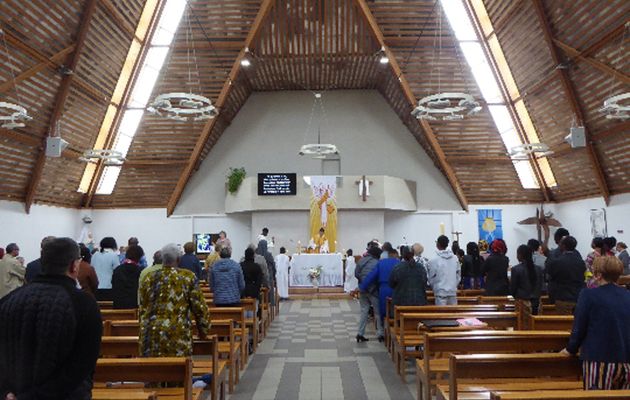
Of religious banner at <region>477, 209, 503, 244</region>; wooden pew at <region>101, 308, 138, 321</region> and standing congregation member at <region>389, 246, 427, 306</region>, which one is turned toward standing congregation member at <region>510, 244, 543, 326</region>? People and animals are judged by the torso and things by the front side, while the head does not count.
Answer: the religious banner

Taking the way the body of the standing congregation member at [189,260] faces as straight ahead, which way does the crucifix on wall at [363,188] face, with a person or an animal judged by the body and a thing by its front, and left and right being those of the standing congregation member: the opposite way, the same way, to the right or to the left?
the opposite way

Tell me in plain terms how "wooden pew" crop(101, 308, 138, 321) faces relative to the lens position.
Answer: facing away from the viewer

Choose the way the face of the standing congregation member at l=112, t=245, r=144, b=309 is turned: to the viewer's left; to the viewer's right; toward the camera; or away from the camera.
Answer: away from the camera

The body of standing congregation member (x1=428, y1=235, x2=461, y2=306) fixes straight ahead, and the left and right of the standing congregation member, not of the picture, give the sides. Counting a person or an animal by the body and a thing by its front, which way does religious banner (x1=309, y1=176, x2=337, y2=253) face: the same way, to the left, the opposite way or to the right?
the opposite way

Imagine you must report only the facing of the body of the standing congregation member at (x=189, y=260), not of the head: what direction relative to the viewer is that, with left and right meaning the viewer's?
facing away from the viewer

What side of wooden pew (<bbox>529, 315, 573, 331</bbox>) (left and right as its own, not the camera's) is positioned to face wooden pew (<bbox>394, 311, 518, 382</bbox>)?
left

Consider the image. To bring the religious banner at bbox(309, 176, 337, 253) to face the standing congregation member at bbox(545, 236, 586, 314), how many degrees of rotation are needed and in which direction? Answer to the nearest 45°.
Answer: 0° — it already faces them

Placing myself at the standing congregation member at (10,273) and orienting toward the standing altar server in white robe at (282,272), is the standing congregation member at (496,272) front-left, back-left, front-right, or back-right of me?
front-right

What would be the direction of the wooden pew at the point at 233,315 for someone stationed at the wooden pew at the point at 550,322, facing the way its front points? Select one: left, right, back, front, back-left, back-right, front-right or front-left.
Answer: left

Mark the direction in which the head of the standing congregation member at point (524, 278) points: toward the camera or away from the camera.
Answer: away from the camera

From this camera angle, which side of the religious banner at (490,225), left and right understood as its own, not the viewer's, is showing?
front

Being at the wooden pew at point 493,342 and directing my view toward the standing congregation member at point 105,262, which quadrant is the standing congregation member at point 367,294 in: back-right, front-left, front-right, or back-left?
front-right

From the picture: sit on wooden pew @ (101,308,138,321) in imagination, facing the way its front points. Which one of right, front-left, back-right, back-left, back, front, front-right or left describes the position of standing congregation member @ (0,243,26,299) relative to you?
front-left

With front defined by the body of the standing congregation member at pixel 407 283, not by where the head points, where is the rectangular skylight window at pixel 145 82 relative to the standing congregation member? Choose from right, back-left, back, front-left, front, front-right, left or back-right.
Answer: front-left

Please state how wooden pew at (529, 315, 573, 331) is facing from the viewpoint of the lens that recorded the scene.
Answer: facing away from the viewer

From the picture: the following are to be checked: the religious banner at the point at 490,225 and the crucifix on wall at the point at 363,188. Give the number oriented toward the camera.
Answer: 2

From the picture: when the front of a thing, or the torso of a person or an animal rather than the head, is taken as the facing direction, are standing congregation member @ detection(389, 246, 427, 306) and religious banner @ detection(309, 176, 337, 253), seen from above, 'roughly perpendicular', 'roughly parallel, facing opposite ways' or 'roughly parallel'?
roughly parallel, facing opposite ways

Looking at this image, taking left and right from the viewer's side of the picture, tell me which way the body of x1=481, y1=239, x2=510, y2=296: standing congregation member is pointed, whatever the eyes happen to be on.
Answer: facing away from the viewer

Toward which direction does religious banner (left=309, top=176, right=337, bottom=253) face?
toward the camera

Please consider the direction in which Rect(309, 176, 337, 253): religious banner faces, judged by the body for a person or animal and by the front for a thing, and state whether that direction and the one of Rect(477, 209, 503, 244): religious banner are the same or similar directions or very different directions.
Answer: same or similar directions
